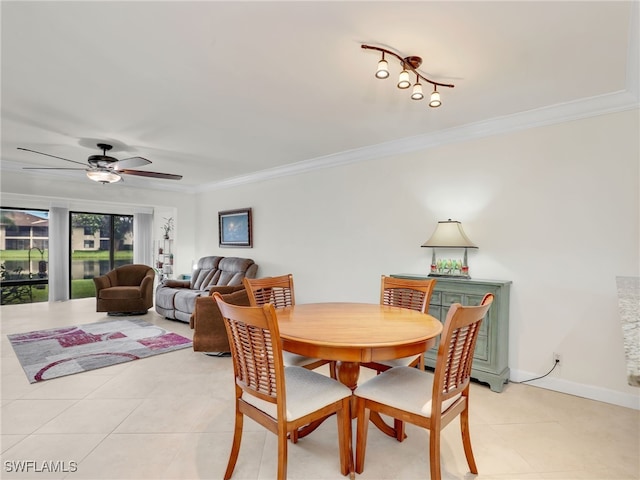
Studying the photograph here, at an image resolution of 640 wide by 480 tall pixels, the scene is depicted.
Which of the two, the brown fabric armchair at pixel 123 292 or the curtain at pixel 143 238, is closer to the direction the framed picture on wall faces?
the brown fabric armchair

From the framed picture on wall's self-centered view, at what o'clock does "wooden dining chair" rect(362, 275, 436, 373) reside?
The wooden dining chair is roughly at 10 o'clock from the framed picture on wall.

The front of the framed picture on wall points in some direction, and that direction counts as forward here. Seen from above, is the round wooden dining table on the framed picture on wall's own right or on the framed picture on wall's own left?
on the framed picture on wall's own left

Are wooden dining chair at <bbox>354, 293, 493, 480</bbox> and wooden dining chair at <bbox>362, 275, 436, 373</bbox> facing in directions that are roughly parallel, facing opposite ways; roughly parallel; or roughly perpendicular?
roughly perpendicular

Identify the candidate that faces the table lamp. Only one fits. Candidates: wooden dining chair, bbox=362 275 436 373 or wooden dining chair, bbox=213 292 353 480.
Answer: wooden dining chair, bbox=213 292 353 480

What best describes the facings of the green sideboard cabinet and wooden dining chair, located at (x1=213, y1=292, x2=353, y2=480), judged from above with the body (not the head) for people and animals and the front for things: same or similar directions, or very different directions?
very different directions

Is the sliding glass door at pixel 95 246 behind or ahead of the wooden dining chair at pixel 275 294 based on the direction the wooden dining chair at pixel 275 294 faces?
behind

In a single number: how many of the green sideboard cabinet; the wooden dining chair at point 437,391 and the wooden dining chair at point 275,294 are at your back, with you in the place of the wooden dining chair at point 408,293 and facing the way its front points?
1

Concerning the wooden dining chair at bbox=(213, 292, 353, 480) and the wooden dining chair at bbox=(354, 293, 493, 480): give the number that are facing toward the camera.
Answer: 0

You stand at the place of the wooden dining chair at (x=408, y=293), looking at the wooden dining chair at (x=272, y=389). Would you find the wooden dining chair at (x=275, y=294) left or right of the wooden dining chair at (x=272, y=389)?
right

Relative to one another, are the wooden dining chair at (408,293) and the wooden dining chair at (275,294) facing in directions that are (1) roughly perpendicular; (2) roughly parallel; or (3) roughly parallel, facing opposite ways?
roughly perpendicular
